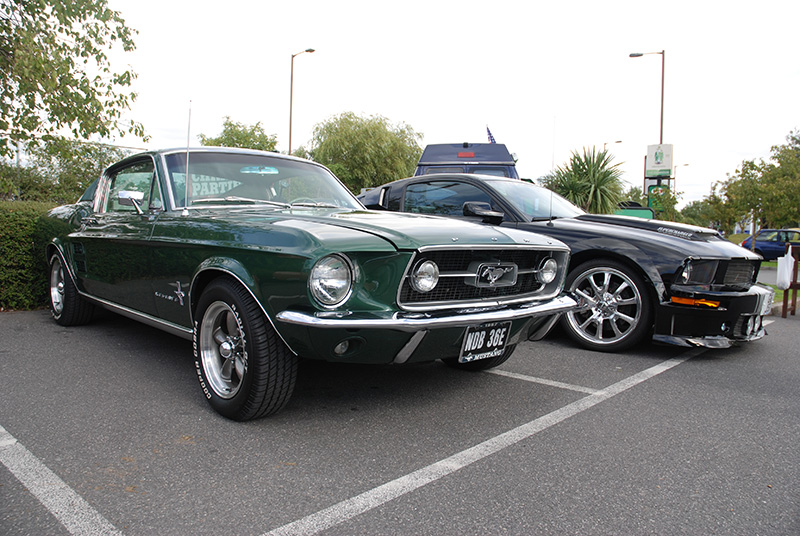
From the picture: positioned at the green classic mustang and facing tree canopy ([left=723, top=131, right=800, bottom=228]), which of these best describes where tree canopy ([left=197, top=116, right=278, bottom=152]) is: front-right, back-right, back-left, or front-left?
front-left

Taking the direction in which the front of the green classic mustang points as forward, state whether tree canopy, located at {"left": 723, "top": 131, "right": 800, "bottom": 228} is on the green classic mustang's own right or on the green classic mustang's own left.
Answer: on the green classic mustang's own left

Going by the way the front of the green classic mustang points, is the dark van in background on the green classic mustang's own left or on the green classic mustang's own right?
on the green classic mustang's own left

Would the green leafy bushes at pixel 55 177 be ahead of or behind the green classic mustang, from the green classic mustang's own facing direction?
behind

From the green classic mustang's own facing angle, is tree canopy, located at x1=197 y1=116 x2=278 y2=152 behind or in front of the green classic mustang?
behind

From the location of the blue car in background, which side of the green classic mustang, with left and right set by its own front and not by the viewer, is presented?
left

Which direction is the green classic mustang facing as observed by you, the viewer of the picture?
facing the viewer and to the right of the viewer
